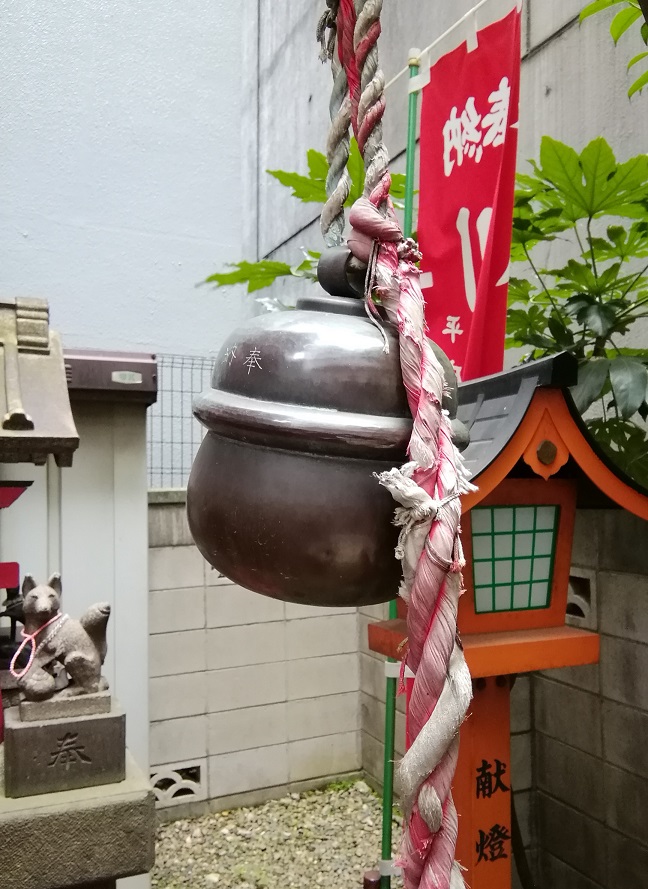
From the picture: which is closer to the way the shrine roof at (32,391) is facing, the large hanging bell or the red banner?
the large hanging bell

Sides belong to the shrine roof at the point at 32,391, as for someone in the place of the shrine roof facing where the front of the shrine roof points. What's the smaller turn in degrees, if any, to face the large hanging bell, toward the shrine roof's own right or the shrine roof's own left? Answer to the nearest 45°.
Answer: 0° — it already faces it

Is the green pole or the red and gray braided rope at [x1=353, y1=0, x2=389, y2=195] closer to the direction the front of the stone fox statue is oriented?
the red and gray braided rope

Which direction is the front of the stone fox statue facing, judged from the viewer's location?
facing the viewer and to the left of the viewer

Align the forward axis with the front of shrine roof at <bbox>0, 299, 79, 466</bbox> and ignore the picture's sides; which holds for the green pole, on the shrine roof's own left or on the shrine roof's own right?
on the shrine roof's own left

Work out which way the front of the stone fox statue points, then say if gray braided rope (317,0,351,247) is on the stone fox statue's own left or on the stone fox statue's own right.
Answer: on the stone fox statue's own left

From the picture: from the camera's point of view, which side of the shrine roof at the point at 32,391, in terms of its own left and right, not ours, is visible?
front

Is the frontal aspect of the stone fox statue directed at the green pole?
no

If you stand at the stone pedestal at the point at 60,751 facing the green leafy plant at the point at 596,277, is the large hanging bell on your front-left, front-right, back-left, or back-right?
front-right

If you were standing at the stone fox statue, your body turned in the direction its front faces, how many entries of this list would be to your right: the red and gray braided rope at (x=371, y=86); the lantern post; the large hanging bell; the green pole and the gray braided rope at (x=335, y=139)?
0

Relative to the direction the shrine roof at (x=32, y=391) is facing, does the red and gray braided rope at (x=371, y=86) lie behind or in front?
in front
